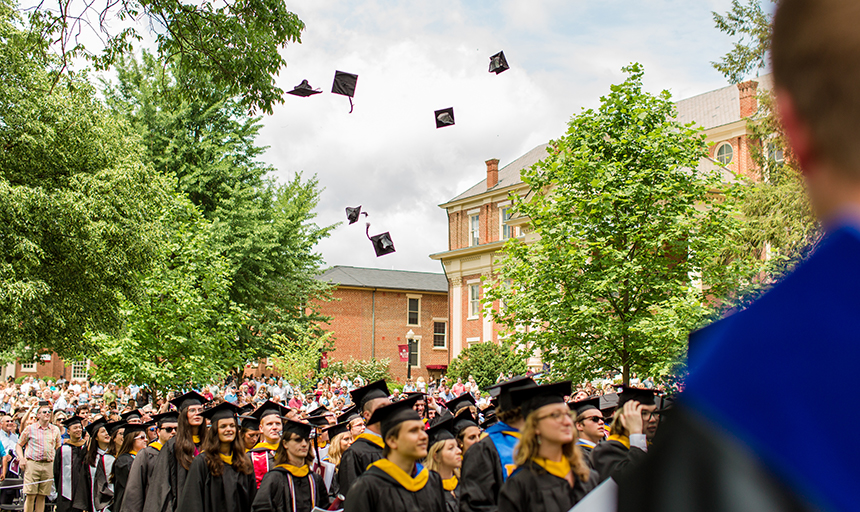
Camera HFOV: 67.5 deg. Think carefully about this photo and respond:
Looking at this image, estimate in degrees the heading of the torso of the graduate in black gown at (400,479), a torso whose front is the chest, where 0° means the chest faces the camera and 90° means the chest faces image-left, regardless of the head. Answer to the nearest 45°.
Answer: approximately 315°

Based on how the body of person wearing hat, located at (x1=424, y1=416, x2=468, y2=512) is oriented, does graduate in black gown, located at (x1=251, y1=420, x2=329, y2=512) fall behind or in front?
behind

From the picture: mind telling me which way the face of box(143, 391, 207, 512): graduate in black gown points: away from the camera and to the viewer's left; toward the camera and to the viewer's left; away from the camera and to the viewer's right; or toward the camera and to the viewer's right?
toward the camera and to the viewer's right

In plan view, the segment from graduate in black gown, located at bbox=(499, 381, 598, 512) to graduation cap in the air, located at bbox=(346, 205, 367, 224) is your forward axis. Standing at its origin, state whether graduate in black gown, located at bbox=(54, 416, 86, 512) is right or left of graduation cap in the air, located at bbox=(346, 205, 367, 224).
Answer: left

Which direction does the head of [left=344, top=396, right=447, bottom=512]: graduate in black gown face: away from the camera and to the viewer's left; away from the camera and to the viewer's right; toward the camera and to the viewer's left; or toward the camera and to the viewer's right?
toward the camera and to the viewer's right

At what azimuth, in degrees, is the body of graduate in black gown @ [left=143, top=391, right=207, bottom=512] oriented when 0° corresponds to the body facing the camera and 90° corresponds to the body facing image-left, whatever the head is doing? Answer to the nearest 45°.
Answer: approximately 315°

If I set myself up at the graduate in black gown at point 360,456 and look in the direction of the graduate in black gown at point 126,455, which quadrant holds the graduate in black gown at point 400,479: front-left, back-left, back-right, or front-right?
back-left

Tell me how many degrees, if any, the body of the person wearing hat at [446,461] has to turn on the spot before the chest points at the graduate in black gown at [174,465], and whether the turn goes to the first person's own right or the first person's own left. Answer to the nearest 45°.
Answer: approximately 135° to the first person's own right
